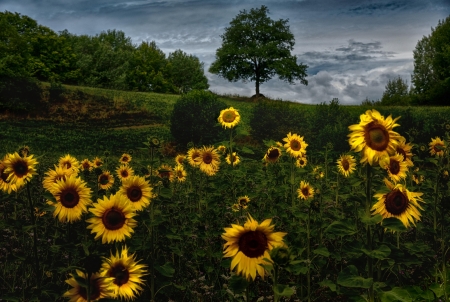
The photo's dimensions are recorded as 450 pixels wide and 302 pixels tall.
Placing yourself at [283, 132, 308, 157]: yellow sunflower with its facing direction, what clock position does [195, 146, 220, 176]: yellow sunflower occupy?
[195, 146, 220, 176]: yellow sunflower is roughly at 2 o'clock from [283, 132, 308, 157]: yellow sunflower.

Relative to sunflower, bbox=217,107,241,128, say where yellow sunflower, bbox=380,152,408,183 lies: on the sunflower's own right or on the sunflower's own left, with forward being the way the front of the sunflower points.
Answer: on the sunflower's own left

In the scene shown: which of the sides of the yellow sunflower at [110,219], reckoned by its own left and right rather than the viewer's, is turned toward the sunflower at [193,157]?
back

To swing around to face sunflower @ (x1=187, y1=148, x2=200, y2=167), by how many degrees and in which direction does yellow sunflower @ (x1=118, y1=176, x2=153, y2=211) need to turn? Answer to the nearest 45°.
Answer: approximately 180°

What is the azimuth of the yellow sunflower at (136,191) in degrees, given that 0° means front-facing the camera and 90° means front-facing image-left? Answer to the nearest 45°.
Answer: approximately 0°

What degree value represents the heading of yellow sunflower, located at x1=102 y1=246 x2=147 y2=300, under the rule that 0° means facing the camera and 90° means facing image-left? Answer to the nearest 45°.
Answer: approximately 45°

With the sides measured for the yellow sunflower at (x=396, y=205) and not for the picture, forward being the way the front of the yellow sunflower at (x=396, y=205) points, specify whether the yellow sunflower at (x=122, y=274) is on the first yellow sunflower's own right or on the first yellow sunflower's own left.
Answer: on the first yellow sunflower's own right
